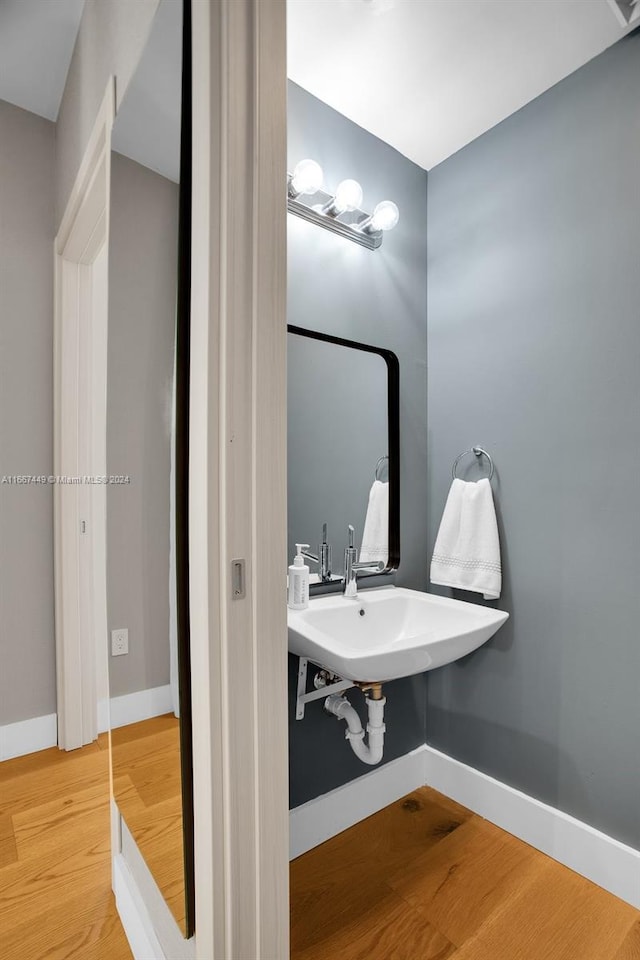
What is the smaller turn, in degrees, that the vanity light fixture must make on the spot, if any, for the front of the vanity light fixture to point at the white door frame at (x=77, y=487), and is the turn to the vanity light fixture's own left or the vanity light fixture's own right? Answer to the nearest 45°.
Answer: approximately 135° to the vanity light fixture's own right

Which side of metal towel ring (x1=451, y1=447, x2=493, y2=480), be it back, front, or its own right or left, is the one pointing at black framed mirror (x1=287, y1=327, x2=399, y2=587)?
front

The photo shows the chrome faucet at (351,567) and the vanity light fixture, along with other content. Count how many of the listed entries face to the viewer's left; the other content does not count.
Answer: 0

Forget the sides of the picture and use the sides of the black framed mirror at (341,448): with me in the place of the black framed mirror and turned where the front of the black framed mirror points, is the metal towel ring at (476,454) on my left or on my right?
on my left

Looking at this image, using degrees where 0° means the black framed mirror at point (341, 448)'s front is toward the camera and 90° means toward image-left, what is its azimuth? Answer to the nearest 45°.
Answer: approximately 315°

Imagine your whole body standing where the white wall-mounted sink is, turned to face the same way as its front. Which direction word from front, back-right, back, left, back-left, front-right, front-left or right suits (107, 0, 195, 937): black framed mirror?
right

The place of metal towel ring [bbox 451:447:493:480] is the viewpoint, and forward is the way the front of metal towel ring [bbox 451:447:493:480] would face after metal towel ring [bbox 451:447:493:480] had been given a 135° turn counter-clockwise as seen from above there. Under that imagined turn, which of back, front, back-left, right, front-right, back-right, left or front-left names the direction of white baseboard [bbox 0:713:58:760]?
back

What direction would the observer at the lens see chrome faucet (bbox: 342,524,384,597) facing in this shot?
facing the viewer and to the right of the viewer

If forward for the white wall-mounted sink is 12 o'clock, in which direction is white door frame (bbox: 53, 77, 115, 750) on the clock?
The white door frame is roughly at 5 o'clock from the white wall-mounted sink.

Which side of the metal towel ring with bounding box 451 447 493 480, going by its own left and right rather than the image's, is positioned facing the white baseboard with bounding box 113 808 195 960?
front

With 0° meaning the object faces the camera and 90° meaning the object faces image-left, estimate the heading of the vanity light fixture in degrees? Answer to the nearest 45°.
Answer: approximately 315°
